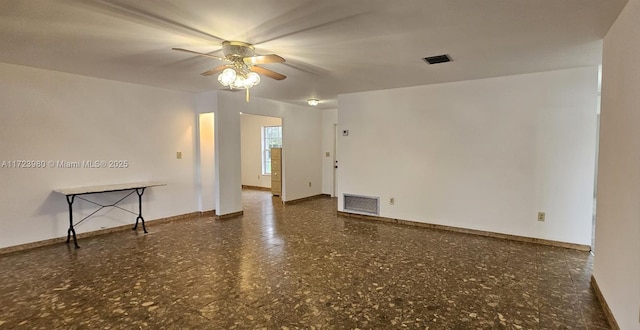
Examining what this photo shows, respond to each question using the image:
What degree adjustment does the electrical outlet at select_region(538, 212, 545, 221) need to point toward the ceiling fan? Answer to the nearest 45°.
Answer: approximately 45° to its right

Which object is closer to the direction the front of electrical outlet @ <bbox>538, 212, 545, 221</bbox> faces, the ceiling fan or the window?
the ceiling fan

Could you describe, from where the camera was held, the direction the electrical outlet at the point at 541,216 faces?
facing the viewer

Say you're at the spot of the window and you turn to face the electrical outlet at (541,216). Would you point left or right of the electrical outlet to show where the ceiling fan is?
right

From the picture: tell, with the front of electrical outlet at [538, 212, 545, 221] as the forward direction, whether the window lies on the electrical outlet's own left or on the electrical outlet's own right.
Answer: on the electrical outlet's own right

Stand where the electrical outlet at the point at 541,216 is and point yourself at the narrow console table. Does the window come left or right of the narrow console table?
right

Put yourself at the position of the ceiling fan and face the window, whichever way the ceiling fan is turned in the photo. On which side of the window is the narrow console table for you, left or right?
left

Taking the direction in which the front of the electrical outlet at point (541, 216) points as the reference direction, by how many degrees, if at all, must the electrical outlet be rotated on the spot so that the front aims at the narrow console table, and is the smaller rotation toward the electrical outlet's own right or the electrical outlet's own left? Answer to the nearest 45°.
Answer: approximately 45° to the electrical outlet's own right
